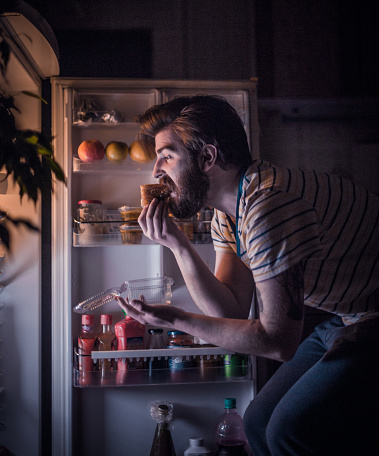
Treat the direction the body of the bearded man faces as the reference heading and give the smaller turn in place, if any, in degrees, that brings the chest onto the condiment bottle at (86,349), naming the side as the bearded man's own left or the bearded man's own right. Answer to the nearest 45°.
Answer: approximately 45° to the bearded man's own right

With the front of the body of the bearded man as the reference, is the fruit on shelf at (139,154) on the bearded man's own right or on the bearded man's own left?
on the bearded man's own right

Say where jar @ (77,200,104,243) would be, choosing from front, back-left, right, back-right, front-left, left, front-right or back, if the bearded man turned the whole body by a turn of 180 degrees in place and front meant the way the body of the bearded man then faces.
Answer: back-left

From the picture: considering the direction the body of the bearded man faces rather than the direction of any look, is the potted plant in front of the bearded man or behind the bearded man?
in front

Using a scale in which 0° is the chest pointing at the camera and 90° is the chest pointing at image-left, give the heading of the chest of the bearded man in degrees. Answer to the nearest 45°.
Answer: approximately 90°

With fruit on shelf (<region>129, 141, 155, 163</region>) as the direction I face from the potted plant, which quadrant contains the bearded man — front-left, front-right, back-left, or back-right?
front-right

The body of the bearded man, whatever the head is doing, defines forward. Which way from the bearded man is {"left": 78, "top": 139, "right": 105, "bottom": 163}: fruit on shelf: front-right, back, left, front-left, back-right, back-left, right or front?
front-right

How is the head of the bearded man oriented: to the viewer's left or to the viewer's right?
to the viewer's left

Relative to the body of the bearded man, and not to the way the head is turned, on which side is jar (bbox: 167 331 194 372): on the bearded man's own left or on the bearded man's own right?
on the bearded man's own right
